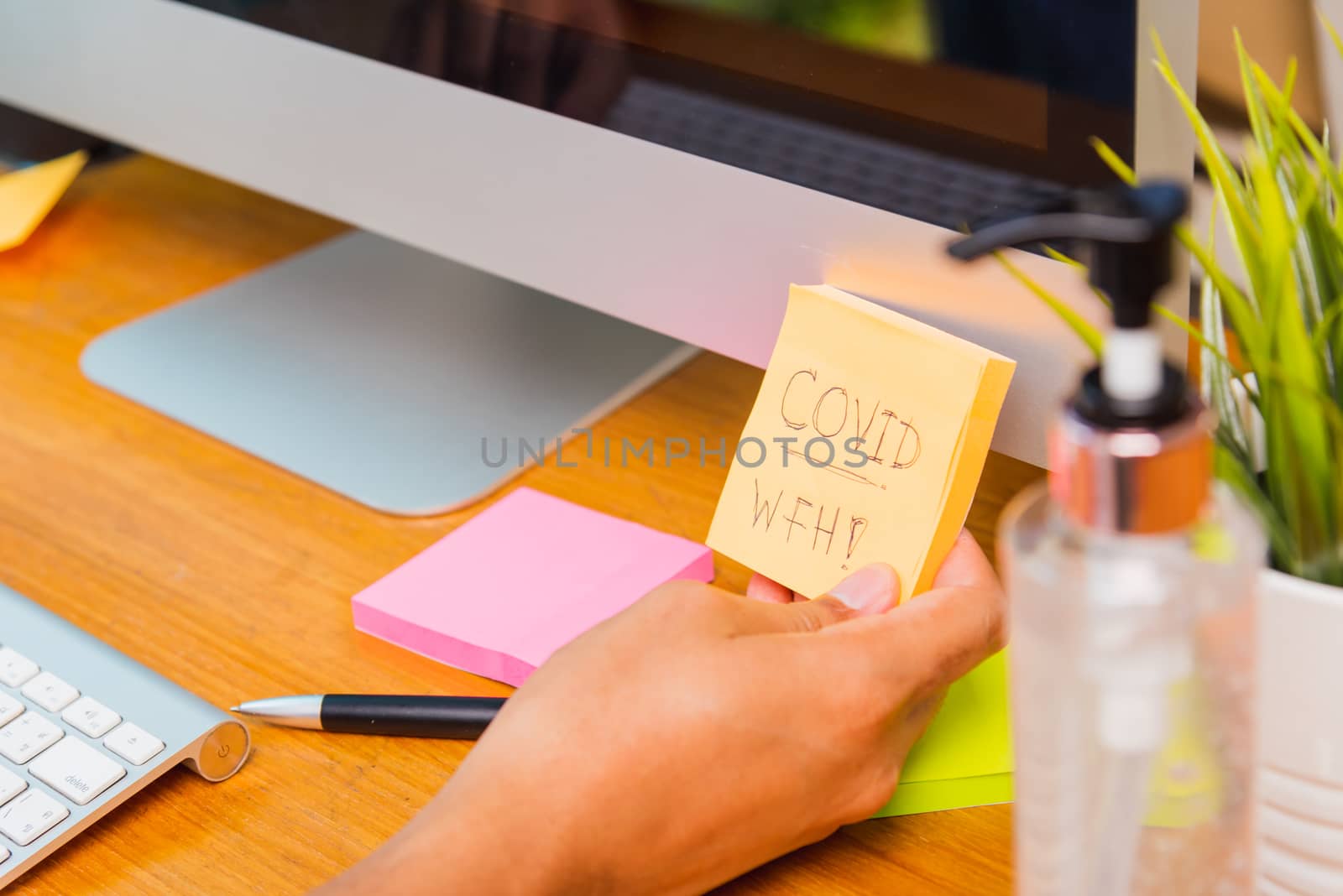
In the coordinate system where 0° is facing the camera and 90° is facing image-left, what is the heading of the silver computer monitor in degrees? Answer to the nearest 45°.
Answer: approximately 45°

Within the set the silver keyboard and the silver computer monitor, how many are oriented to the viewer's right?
0
